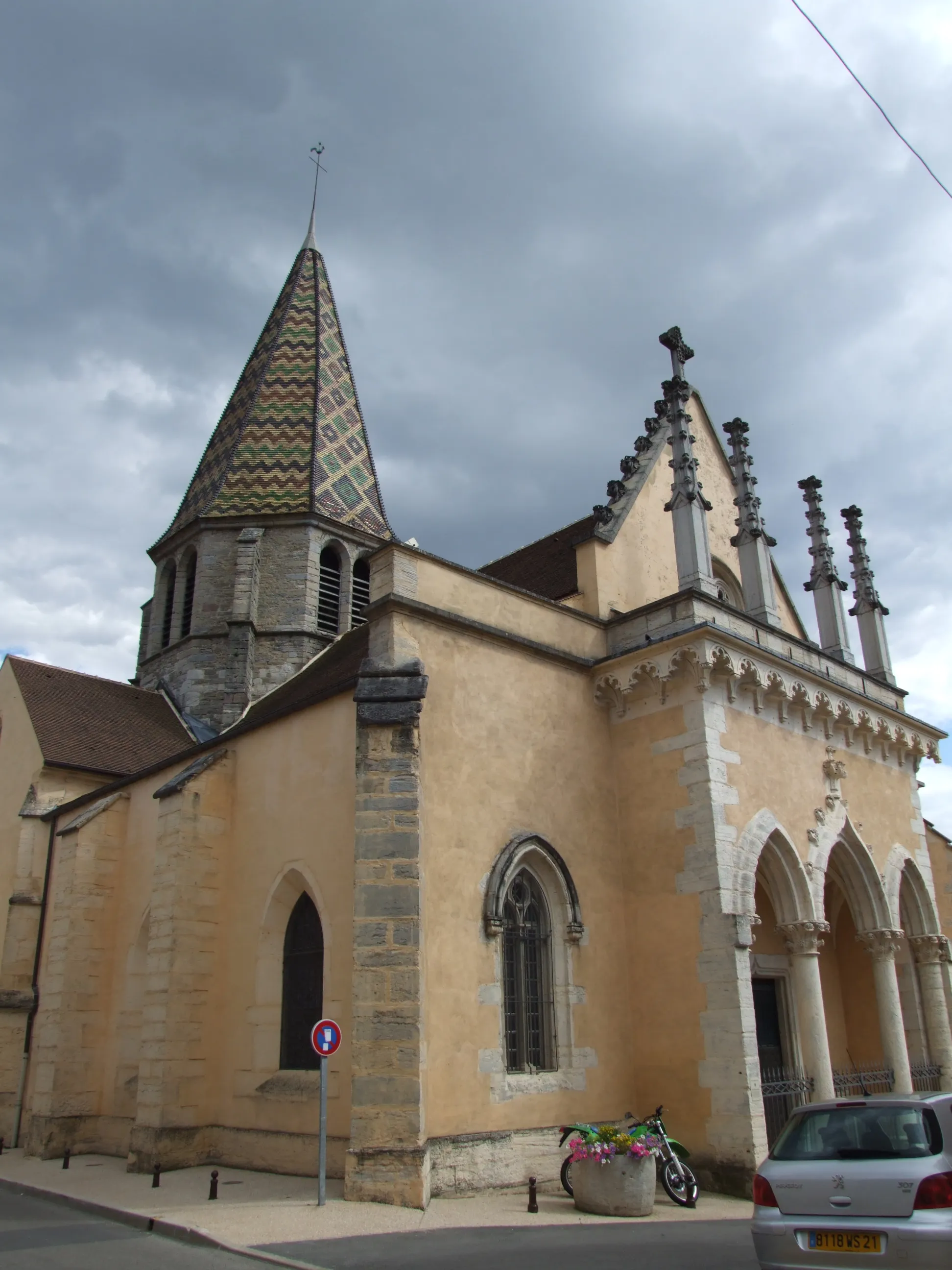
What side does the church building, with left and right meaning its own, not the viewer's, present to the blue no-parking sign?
right

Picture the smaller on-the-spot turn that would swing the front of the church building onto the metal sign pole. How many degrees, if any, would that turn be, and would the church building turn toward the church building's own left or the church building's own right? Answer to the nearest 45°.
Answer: approximately 90° to the church building's own right
